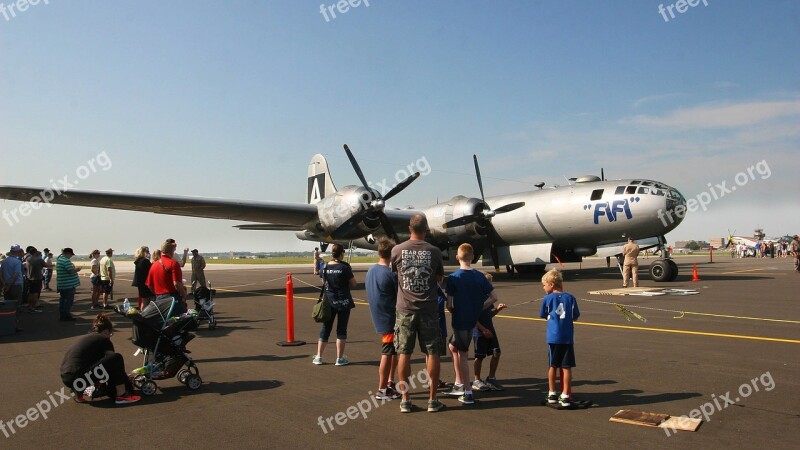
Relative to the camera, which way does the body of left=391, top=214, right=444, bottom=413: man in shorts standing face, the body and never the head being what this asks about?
away from the camera

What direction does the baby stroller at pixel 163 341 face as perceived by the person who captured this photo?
facing away from the viewer and to the right of the viewer

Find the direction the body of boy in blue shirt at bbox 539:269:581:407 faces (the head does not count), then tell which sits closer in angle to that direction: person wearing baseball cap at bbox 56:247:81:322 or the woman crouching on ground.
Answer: the person wearing baseball cap

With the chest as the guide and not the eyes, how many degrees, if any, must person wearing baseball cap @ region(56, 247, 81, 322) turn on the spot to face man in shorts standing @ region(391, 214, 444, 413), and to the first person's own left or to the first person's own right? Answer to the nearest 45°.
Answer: approximately 90° to the first person's own right

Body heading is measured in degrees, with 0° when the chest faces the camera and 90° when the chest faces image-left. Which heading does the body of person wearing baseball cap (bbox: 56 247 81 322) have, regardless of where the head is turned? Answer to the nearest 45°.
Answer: approximately 270°

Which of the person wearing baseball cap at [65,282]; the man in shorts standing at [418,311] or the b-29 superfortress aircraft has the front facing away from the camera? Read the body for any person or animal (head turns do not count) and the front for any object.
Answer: the man in shorts standing

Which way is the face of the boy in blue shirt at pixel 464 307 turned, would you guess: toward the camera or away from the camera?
away from the camera

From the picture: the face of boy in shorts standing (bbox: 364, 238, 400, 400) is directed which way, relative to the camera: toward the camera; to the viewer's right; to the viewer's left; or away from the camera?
away from the camera

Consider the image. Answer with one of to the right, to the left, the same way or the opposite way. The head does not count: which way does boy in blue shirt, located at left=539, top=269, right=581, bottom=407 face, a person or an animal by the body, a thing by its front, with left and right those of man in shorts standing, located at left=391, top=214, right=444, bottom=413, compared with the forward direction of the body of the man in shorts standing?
the same way

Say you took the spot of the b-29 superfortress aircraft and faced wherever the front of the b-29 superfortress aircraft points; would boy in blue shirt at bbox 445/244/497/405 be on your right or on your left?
on your right

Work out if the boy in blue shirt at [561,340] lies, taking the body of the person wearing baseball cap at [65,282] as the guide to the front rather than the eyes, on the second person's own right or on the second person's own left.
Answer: on the second person's own right

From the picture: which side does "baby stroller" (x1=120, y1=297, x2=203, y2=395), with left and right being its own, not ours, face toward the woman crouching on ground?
back

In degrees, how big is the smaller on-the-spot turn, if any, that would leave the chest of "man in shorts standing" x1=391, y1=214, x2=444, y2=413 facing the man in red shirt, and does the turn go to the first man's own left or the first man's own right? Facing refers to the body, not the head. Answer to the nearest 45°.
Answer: approximately 45° to the first man's own left
